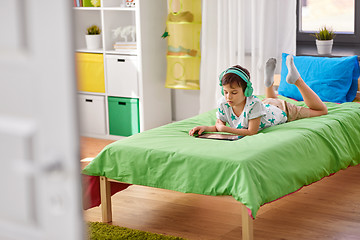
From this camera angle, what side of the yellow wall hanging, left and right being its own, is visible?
front

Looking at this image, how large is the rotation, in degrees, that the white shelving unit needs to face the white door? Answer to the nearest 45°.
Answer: approximately 45° to its left

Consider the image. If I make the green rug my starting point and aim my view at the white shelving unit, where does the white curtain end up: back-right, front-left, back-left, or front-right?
front-right

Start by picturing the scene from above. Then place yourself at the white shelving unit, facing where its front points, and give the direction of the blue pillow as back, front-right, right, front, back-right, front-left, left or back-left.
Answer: left

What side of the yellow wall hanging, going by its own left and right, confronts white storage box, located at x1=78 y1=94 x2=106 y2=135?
right

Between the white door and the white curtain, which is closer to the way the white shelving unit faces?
the white door

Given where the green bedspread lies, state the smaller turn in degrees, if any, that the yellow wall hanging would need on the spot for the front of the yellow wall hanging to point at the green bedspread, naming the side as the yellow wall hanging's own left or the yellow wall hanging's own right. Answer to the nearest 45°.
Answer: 0° — it already faces it

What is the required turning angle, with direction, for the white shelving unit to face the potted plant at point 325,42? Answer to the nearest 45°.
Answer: approximately 135° to its left

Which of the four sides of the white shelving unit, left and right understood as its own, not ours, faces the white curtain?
left

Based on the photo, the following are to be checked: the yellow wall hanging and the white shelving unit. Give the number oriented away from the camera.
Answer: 0

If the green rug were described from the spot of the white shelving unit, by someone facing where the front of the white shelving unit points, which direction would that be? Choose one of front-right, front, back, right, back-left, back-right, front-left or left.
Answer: front-left

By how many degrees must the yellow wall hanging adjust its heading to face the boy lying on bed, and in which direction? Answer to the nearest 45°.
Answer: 0° — it already faces them

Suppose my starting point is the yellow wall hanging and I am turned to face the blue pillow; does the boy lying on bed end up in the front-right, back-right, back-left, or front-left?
front-right
